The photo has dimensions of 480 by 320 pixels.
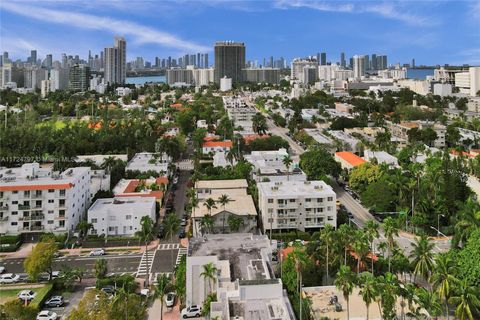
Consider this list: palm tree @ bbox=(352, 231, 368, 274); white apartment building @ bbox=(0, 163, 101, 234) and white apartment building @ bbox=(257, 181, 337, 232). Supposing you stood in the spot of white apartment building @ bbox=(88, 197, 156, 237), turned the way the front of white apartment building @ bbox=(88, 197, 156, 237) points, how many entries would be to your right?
1

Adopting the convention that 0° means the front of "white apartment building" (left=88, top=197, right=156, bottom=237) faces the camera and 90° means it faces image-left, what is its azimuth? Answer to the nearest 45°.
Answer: approximately 0°

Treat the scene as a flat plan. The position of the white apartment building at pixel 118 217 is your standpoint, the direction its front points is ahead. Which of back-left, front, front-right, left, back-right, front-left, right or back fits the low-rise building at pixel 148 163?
back

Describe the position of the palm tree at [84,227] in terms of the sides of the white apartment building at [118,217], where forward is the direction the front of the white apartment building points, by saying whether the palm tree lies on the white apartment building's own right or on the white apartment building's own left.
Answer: on the white apartment building's own right

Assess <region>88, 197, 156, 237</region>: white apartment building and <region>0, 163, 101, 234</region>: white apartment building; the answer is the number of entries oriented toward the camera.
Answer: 2

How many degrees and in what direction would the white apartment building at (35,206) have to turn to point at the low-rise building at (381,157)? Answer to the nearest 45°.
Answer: approximately 90° to its left
